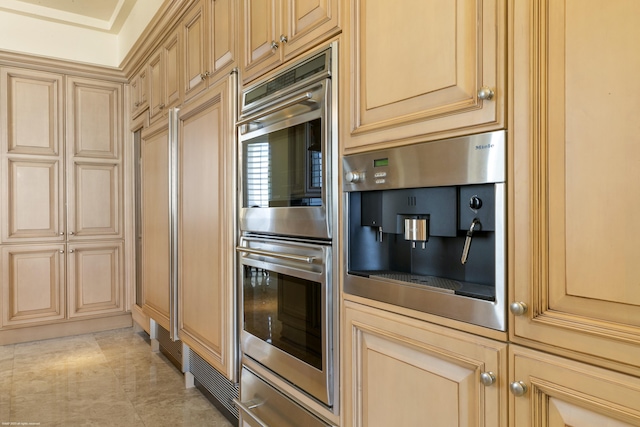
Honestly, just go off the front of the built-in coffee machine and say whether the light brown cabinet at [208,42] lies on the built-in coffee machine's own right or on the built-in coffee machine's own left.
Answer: on the built-in coffee machine's own right

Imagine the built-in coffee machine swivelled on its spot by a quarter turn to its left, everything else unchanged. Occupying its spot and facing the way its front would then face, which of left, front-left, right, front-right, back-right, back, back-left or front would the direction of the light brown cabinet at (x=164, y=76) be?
back

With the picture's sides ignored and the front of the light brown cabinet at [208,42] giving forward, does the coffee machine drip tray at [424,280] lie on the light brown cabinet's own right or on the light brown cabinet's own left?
on the light brown cabinet's own left

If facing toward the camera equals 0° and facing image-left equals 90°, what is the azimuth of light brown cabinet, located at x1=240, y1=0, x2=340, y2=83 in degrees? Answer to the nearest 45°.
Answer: approximately 45°

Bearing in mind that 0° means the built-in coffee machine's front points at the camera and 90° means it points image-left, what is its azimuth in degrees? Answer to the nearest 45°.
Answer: approximately 45°

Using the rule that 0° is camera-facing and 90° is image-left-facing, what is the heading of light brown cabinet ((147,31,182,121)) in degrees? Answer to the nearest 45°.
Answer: approximately 45°

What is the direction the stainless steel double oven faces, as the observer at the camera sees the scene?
facing the viewer and to the left of the viewer

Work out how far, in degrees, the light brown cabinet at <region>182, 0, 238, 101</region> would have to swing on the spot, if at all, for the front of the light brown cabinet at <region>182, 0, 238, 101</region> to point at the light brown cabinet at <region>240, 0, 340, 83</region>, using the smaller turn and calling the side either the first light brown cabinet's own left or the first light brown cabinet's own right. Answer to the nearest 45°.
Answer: approximately 45° to the first light brown cabinet's own left

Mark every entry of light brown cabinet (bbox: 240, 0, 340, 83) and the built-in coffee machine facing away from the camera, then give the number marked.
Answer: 0
